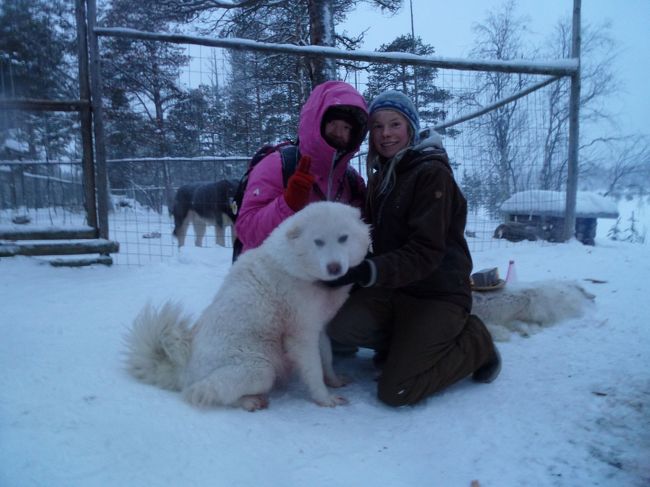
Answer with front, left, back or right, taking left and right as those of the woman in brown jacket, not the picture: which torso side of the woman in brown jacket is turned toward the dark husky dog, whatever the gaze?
right

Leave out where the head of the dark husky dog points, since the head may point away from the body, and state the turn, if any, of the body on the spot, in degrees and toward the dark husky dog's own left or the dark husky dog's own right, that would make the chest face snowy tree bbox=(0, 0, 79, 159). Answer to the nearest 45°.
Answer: approximately 135° to the dark husky dog's own left

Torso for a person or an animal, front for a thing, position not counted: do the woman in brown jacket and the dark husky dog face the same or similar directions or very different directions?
very different directions

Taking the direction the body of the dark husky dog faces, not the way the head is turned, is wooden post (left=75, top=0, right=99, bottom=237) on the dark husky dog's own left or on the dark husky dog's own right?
on the dark husky dog's own right

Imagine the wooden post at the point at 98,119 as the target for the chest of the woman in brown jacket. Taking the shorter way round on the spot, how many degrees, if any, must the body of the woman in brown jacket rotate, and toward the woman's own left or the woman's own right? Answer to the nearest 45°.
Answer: approximately 90° to the woman's own right

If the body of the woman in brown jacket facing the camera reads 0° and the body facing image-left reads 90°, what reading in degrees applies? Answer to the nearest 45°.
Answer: approximately 45°

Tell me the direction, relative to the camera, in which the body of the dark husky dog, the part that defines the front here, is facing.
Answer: to the viewer's right

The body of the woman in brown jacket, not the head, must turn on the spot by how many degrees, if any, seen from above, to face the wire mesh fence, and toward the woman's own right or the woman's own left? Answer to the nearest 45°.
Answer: approximately 135° to the woman's own right
